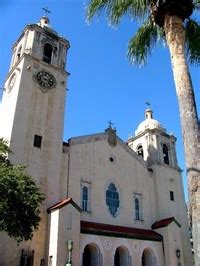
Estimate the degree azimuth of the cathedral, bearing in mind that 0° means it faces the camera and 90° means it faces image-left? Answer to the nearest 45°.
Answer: approximately 315°

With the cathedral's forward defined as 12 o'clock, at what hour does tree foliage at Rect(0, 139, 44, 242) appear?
The tree foliage is roughly at 2 o'clock from the cathedral.

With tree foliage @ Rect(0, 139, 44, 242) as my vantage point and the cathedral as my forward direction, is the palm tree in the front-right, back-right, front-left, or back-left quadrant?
back-right
